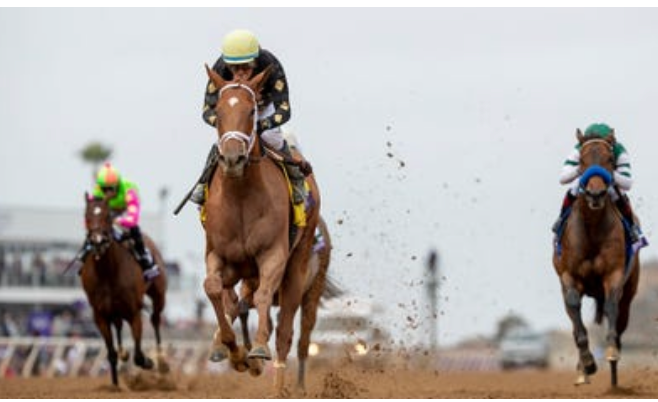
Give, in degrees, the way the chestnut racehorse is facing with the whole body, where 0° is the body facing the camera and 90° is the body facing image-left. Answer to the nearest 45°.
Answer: approximately 0°

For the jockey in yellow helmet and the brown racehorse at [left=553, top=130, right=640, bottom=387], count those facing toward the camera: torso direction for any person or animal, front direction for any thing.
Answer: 2

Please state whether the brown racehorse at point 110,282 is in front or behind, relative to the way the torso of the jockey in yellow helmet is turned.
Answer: behind

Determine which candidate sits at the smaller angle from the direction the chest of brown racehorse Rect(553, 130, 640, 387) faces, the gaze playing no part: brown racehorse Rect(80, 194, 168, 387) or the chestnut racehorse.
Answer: the chestnut racehorse

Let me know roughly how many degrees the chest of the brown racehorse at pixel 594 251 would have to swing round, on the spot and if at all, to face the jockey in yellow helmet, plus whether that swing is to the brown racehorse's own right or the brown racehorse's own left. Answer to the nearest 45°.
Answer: approximately 45° to the brown racehorse's own right

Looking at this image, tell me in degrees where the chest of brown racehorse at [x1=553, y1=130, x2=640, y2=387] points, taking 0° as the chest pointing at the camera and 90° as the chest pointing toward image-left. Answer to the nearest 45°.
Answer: approximately 0°

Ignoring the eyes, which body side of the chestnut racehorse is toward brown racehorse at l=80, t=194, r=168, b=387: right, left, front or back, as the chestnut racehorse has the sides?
back

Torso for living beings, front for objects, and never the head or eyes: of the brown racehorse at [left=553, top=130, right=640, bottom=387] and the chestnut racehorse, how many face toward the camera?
2
